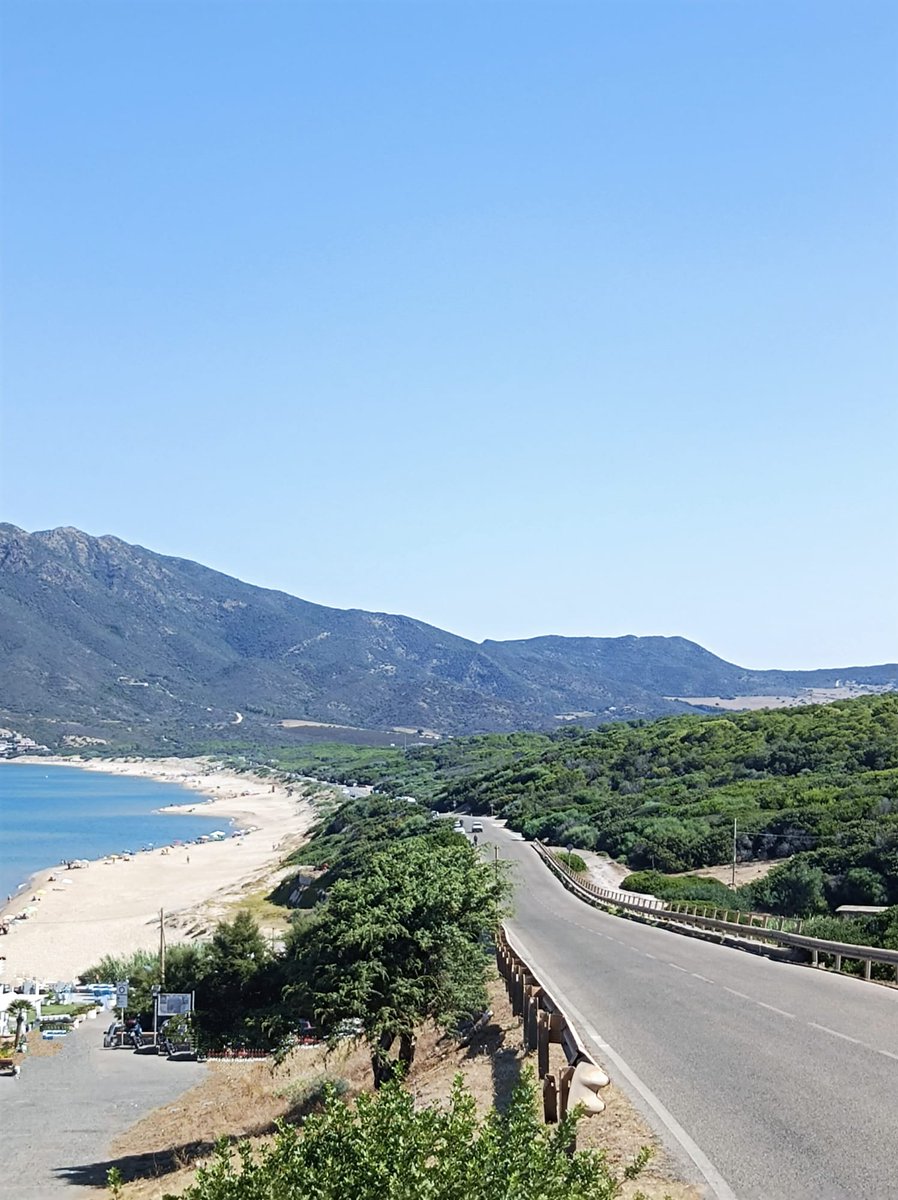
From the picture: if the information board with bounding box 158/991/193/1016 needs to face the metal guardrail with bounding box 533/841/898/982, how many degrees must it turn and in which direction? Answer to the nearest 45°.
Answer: approximately 45° to its left

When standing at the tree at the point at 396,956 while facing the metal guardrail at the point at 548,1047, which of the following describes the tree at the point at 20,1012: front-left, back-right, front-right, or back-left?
back-right

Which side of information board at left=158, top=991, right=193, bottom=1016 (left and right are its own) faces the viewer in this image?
front

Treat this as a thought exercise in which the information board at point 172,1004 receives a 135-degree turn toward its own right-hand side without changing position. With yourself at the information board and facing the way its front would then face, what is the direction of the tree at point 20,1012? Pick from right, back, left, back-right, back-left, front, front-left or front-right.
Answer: front

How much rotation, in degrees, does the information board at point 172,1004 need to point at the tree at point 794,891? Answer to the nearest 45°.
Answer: approximately 90° to its left

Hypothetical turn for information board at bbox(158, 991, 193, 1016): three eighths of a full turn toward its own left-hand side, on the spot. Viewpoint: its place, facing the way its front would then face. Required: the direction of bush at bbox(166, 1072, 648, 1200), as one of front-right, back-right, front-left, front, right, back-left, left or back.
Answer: back-right
